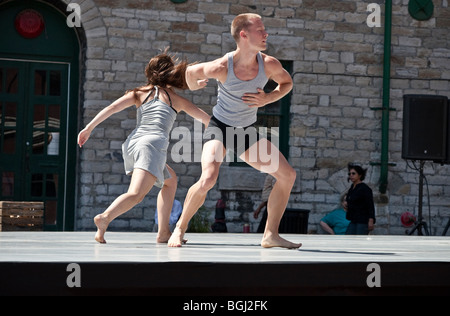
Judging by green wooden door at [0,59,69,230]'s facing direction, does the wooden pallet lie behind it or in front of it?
in front

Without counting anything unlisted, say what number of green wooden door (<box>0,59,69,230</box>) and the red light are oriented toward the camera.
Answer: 2

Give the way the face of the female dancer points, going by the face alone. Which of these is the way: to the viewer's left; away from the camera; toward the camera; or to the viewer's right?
away from the camera

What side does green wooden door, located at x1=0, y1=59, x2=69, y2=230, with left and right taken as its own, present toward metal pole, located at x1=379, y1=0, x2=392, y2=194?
left

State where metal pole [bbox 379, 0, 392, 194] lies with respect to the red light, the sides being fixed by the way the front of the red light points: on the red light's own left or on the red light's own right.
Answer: on the red light's own left

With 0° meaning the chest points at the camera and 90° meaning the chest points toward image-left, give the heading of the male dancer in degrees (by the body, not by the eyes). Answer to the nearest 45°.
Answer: approximately 315°

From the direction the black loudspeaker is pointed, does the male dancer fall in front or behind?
in front

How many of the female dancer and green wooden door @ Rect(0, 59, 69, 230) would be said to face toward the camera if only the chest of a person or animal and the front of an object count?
1
